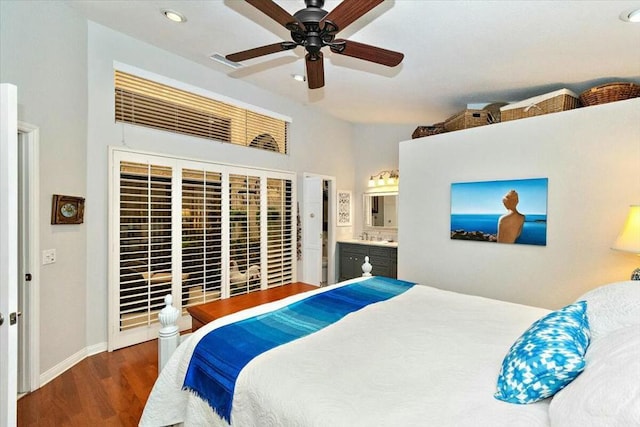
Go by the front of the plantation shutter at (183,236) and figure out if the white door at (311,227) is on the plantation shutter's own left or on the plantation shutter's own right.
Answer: on the plantation shutter's own left

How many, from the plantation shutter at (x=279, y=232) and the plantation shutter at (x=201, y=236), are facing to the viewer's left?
0

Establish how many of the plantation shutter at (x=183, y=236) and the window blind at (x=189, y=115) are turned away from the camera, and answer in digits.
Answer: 0

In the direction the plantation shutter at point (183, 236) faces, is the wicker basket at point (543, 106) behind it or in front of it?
in front

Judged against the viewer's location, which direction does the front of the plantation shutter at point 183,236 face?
facing the viewer and to the right of the viewer
